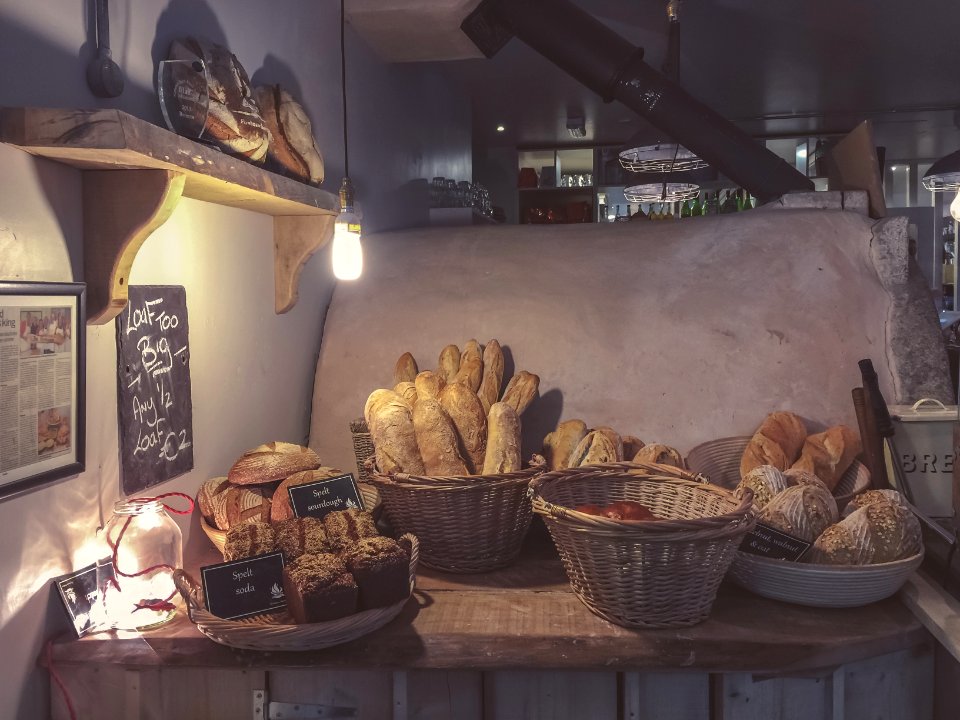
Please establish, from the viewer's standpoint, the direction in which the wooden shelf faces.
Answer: facing the viewer and to the right of the viewer

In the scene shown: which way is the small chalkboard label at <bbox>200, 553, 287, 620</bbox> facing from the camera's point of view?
toward the camera

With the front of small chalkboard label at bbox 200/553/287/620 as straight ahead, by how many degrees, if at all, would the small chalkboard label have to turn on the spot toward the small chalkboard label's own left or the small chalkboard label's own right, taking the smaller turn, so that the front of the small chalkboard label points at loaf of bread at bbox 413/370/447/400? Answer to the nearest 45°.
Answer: approximately 135° to the small chalkboard label's own left

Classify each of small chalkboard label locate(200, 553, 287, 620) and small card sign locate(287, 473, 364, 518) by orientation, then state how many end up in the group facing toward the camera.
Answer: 2

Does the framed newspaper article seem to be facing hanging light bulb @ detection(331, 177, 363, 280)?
no

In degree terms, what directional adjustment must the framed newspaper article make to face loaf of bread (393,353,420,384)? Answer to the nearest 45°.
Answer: approximately 90° to its left

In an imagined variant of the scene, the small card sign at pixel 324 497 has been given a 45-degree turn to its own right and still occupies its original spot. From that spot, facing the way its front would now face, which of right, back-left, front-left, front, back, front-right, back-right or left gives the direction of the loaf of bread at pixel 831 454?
back-left

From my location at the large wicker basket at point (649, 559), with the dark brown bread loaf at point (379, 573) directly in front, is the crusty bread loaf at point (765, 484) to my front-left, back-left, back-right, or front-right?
back-right

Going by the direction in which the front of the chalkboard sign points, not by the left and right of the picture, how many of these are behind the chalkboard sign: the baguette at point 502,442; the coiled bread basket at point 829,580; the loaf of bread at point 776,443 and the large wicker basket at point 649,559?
0

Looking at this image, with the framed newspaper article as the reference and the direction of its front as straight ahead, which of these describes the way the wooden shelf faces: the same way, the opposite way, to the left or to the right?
the same way

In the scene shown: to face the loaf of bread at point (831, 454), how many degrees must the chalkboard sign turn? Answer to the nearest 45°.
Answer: approximately 45° to its left

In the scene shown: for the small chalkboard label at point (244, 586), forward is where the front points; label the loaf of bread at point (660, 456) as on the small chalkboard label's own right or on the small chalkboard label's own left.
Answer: on the small chalkboard label's own left
